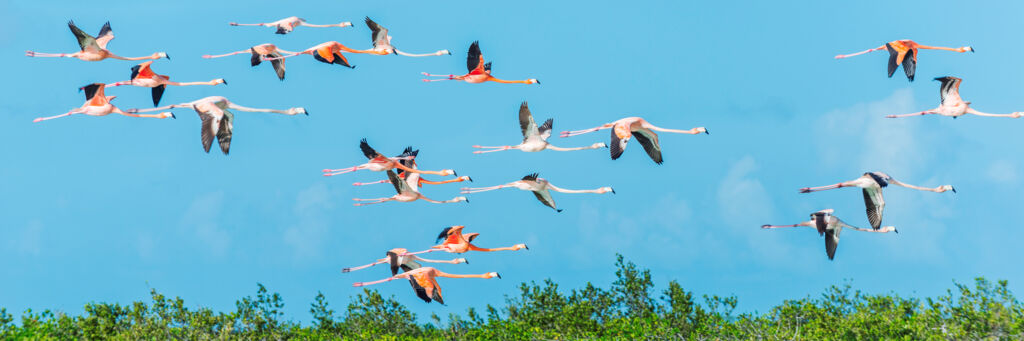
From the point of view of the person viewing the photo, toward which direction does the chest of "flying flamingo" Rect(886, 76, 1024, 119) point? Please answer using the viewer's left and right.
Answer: facing to the right of the viewer

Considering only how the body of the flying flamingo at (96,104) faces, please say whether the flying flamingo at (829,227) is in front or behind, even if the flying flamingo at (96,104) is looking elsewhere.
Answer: in front

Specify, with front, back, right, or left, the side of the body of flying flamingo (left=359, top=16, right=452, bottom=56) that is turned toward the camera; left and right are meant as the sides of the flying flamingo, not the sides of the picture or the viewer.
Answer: right

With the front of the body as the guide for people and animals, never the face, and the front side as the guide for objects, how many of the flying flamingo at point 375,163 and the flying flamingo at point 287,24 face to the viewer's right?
2

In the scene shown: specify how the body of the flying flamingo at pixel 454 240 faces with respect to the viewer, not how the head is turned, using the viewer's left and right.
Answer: facing to the right of the viewer

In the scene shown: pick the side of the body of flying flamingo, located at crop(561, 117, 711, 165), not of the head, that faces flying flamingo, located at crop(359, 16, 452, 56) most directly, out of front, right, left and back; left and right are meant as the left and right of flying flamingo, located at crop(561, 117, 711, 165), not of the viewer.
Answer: back

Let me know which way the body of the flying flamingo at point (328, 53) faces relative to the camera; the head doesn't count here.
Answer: to the viewer's right

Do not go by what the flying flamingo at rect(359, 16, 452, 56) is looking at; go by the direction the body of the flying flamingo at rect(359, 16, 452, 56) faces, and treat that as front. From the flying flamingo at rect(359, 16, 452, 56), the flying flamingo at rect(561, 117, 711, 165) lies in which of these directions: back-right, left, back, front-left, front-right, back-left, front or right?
front-right

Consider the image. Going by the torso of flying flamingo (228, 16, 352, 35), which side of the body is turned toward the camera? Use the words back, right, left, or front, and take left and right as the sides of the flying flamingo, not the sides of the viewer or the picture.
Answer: right

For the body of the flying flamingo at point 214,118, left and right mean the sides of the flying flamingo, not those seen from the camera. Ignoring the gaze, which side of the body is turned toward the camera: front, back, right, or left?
right

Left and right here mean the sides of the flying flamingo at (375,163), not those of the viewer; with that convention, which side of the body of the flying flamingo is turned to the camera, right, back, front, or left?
right

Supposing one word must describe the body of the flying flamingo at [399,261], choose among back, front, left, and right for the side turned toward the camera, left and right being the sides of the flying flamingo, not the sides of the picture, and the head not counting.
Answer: right

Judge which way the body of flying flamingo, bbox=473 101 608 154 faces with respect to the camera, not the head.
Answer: to the viewer's right
